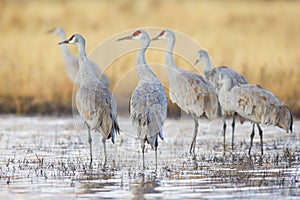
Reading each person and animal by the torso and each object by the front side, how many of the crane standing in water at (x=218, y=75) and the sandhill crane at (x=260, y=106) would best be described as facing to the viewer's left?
2

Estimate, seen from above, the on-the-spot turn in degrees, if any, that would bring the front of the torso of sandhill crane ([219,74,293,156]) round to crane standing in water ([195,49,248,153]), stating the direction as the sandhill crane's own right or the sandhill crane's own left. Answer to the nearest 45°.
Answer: approximately 45° to the sandhill crane's own right

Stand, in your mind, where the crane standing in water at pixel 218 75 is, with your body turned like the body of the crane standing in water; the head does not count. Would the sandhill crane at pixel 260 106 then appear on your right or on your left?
on your left

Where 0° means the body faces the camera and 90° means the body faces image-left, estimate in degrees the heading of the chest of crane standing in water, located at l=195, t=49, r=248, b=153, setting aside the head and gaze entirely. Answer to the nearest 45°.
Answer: approximately 90°

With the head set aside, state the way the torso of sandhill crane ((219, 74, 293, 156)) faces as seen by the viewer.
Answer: to the viewer's left
